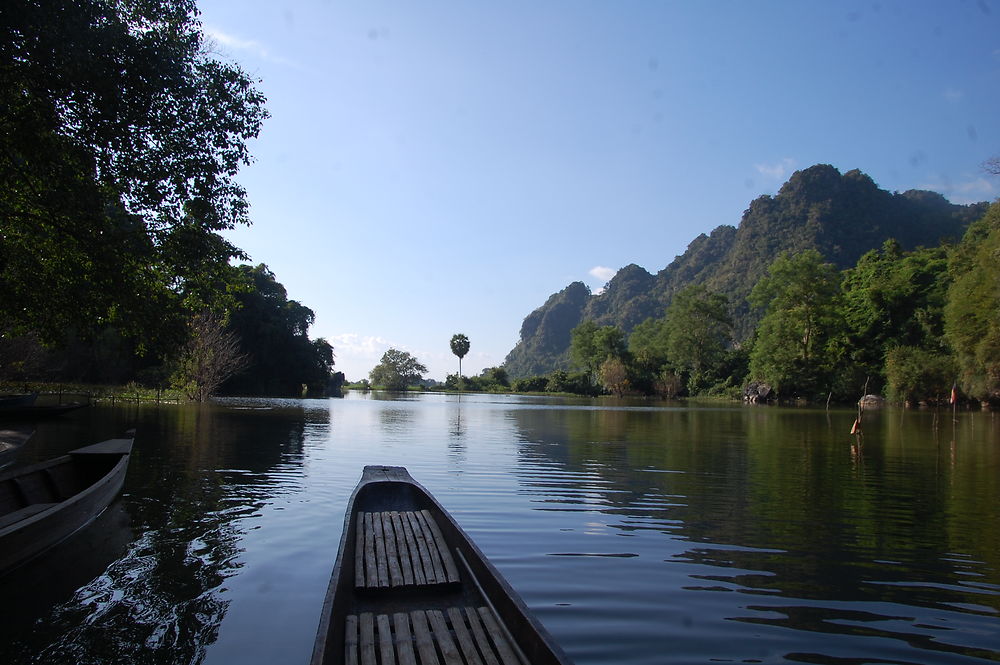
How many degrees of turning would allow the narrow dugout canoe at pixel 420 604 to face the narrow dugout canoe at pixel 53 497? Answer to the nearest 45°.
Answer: approximately 45° to its left

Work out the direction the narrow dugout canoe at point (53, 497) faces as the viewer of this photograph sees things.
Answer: facing away from the viewer and to the right of the viewer

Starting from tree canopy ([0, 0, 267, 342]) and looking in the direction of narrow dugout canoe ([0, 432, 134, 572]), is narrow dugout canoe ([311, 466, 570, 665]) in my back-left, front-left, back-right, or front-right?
front-left

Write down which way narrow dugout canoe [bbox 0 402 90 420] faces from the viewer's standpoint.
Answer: facing to the right of the viewer

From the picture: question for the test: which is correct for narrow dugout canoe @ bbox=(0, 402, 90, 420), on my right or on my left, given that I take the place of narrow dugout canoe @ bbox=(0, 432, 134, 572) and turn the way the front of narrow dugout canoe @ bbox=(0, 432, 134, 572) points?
on my left

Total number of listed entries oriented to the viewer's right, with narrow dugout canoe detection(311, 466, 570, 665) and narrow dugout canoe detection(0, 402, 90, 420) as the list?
1

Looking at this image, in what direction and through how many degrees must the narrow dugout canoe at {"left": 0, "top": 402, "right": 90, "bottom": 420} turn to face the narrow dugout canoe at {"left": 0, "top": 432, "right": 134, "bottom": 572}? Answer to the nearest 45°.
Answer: approximately 90° to its right

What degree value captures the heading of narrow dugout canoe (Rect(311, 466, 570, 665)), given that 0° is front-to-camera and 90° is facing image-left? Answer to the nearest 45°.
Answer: approximately 180°

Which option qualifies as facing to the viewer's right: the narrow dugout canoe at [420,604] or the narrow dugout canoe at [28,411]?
the narrow dugout canoe at [28,411]

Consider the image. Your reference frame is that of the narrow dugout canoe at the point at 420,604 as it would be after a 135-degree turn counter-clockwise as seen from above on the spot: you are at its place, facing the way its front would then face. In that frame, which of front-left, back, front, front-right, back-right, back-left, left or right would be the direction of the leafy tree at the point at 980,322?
back

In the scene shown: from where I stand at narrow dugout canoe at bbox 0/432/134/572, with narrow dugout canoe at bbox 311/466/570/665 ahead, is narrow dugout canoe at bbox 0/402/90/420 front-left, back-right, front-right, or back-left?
back-left
